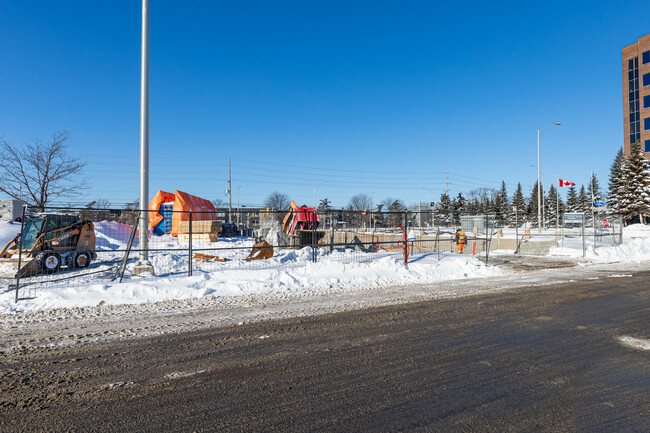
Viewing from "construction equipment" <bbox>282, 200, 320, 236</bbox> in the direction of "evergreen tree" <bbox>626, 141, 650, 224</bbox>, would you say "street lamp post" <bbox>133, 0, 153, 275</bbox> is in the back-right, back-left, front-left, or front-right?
back-right

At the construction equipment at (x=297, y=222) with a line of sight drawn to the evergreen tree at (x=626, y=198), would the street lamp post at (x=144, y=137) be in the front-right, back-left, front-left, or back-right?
back-right

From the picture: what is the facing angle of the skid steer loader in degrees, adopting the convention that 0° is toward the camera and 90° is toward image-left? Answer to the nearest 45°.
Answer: approximately 45°
